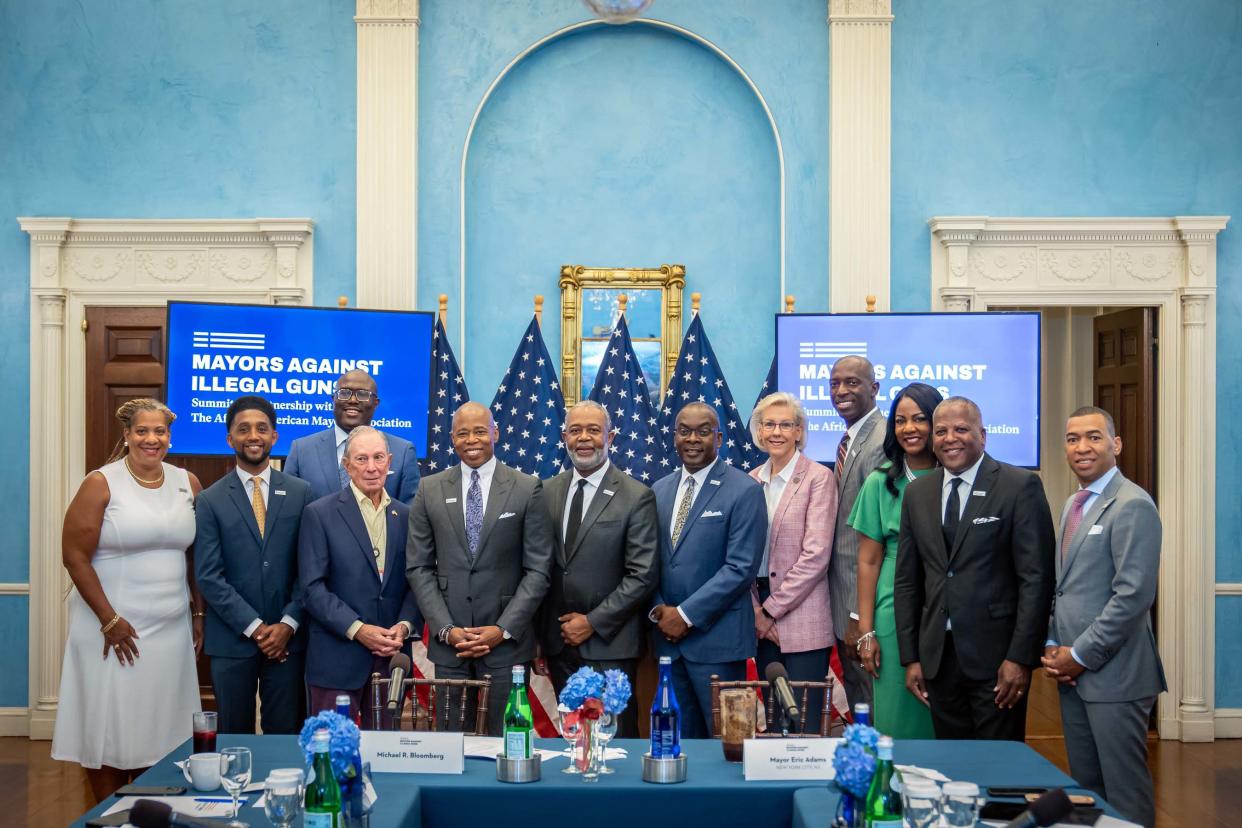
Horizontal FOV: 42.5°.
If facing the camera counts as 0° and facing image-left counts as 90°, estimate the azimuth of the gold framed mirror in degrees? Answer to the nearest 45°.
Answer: approximately 0°

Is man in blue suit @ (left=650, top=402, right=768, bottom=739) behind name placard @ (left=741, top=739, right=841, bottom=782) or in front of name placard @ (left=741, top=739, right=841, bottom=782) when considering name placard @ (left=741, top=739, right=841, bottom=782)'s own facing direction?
behind

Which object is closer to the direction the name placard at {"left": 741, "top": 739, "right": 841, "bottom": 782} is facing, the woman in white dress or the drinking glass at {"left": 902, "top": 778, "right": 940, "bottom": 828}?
the drinking glass

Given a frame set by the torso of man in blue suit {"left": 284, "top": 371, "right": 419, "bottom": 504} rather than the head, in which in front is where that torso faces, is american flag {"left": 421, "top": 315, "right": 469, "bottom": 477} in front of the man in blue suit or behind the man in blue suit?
behind

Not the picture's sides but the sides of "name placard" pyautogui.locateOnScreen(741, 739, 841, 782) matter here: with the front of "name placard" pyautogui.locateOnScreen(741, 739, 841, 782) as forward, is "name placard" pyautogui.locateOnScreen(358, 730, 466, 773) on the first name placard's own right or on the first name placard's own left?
on the first name placard's own right
